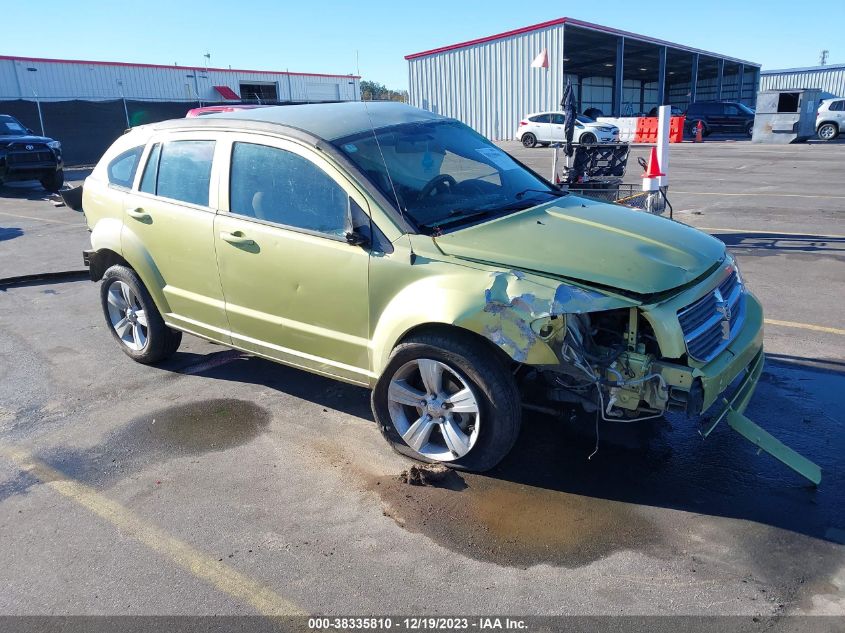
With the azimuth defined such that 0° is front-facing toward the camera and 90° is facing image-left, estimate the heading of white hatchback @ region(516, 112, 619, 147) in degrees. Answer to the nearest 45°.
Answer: approximately 315°

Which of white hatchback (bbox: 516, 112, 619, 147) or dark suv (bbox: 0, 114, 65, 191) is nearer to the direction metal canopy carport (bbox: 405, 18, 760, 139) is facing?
the white hatchback

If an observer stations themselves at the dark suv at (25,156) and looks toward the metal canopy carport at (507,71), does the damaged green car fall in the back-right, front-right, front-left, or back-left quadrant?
back-right

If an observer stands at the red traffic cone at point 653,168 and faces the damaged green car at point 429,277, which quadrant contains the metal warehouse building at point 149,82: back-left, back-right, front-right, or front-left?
back-right

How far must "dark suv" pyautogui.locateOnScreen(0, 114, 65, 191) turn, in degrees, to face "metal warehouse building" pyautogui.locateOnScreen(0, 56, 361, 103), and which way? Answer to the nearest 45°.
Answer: approximately 135° to its left

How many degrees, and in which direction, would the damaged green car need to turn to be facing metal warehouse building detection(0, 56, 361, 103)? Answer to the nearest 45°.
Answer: approximately 180°

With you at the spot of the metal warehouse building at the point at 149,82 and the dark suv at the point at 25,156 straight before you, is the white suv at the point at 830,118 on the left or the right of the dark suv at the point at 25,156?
left

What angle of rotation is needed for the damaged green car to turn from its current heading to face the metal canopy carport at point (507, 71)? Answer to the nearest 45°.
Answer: approximately 135° to its left

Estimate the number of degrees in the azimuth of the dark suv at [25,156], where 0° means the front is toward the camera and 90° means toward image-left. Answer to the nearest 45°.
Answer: approximately 315°

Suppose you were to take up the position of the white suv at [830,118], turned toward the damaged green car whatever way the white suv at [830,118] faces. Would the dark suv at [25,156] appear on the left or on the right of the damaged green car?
right

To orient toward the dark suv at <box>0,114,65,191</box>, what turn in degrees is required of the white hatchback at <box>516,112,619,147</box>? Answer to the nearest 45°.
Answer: approximately 90° to its right
